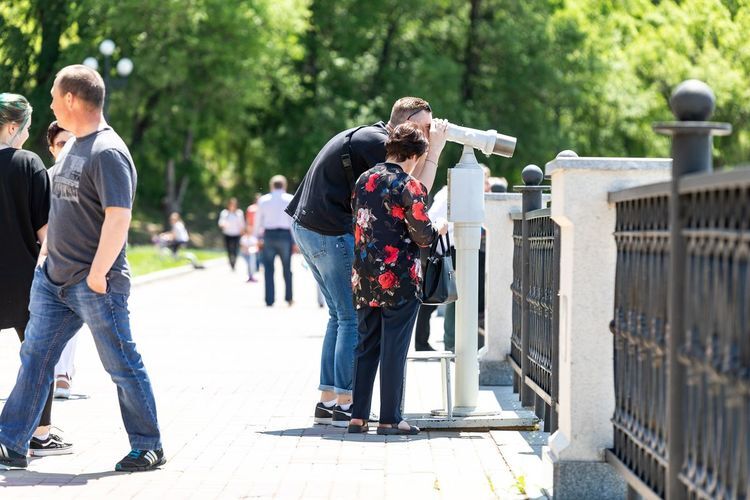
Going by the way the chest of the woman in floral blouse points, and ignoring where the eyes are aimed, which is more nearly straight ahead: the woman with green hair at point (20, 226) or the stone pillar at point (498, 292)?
the stone pillar

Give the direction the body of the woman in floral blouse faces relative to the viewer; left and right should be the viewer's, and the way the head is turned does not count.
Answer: facing away from the viewer and to the right of the viewer

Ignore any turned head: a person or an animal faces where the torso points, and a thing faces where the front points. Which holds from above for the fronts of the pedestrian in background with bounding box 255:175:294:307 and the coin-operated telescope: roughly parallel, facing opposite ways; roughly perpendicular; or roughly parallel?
roughly perpendicular

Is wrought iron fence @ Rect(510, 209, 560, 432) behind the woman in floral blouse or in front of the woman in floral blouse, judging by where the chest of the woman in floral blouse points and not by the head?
in front

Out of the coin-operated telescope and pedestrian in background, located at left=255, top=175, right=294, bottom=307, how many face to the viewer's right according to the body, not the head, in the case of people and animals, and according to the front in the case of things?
1

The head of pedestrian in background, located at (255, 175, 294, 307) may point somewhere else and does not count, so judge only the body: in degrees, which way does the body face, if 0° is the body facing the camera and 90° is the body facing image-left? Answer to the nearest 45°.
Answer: approximately 180°

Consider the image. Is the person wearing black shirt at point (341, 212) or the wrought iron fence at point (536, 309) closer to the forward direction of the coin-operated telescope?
the wrought iron fence

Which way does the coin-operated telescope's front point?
to the viewer's right
